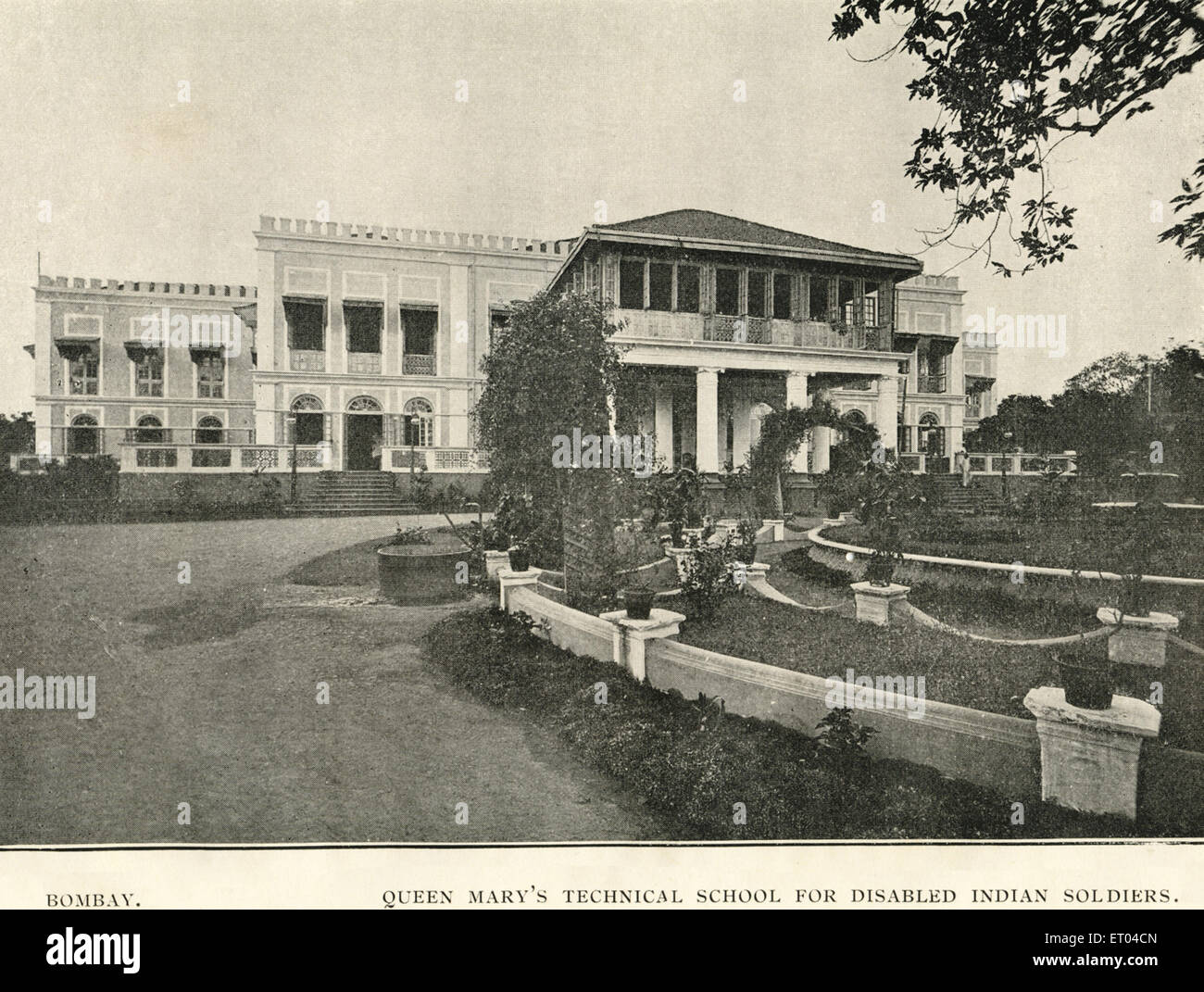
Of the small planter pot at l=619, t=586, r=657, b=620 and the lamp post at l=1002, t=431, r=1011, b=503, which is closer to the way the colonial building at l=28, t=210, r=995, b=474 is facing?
the small planter pot

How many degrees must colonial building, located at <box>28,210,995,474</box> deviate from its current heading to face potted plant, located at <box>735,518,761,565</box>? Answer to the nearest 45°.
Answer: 0° — it already faces it

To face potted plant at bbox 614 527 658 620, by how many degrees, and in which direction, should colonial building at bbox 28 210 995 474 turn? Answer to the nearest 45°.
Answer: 0° — it already faces it

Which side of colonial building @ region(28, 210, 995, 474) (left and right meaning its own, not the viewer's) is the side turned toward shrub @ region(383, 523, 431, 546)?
front

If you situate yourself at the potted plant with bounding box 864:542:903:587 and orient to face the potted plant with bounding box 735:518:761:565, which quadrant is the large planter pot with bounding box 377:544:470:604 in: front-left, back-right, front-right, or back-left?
front-left

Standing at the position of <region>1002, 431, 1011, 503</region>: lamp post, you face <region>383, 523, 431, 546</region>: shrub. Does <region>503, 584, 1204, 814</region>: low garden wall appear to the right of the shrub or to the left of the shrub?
left

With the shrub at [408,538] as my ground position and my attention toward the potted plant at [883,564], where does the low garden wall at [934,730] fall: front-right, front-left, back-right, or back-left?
front-right

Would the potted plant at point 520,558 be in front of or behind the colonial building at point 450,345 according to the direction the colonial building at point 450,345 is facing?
in front

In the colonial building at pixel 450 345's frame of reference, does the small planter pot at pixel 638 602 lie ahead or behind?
ahead

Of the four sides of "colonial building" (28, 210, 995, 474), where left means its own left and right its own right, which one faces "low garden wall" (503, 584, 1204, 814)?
front

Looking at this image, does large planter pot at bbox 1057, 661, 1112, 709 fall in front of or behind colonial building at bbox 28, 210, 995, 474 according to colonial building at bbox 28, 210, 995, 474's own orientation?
in front

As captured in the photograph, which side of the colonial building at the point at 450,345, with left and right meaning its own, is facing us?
front
